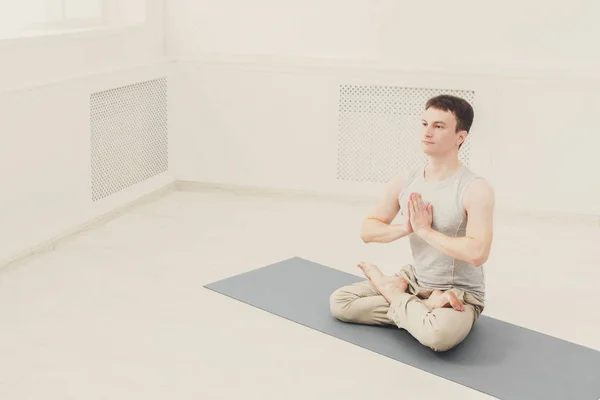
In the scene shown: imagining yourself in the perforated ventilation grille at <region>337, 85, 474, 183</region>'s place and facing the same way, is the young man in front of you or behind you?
in front

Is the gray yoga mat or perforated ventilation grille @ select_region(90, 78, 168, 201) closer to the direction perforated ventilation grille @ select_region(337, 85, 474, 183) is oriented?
the gray yoga mat

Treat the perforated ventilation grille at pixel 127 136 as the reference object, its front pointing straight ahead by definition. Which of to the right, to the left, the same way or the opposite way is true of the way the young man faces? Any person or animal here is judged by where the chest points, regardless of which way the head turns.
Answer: to the right

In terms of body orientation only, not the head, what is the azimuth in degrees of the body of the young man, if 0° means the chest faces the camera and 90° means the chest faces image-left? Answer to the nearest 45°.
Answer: approximately 45°

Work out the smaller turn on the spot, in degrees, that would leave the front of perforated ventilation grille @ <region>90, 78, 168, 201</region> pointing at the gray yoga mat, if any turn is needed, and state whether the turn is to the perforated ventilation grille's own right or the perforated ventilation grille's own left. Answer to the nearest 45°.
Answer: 0° — it already faces it

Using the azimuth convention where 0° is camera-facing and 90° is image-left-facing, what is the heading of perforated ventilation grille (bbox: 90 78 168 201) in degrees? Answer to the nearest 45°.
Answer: approximately 315°

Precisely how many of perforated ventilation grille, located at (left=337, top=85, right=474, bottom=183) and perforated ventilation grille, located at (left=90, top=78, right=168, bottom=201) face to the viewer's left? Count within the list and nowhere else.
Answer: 0

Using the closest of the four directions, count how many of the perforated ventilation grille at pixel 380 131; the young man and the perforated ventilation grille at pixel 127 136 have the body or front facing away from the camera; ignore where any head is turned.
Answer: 0

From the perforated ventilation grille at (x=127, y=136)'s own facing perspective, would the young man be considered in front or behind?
in front

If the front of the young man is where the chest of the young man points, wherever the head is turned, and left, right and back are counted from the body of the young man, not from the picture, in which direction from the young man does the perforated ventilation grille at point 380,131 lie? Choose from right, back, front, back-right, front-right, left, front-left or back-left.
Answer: back-right

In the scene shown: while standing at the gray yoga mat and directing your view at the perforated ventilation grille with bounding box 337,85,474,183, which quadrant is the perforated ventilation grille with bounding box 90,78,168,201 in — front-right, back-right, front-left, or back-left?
front-left

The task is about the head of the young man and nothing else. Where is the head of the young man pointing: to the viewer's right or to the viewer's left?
to the viewer's left

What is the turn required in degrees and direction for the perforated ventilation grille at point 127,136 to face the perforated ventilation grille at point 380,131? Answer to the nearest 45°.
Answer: approximately 45° to its left

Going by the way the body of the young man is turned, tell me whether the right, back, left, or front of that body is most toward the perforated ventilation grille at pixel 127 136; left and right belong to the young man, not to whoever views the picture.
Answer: right

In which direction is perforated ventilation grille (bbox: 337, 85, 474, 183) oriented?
toward the camera

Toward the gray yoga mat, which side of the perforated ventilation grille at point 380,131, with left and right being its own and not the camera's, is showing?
front
